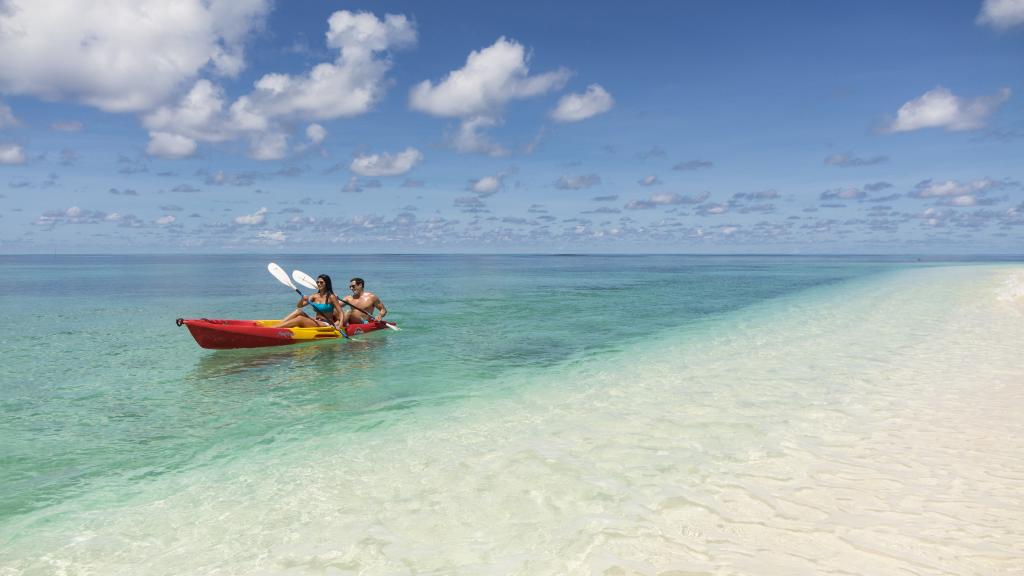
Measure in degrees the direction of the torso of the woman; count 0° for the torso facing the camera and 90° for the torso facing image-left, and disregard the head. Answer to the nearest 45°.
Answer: approximately 45°

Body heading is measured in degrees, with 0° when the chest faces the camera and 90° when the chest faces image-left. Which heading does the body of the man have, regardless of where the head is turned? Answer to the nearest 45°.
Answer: approximately 45°

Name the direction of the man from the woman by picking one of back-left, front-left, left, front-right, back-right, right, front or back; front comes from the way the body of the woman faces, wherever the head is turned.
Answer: back

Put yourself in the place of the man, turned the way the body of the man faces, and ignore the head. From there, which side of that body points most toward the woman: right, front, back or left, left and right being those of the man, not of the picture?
front

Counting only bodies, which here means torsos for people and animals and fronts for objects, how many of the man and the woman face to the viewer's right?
0
